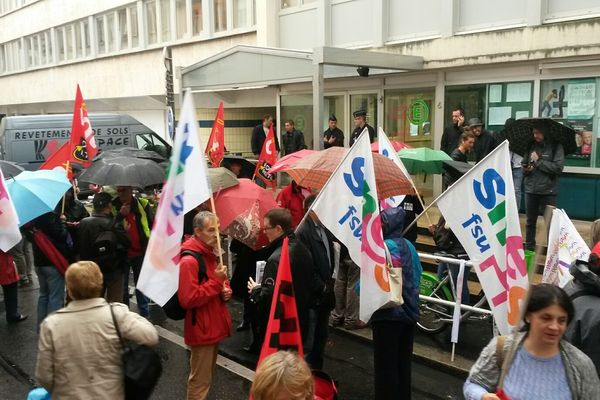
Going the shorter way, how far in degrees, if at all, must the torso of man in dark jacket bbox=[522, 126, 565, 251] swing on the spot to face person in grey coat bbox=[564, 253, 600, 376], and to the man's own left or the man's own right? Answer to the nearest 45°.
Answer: approximately 45° to the man's own left

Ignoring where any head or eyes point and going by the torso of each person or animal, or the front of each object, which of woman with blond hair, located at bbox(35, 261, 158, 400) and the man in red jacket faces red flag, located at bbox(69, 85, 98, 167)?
the woman with blond hair

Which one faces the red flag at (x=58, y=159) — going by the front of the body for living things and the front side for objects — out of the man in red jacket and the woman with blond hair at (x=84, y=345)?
the woman with blond hair

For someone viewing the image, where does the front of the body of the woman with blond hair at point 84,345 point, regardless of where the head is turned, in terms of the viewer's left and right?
facing away from the viewer

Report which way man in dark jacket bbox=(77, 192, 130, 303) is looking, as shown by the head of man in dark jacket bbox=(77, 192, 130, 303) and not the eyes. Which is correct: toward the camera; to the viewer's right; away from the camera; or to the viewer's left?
away from the camera

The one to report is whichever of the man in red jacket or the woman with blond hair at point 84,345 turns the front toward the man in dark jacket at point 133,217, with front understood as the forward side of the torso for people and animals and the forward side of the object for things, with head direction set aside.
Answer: the woman with blond hair

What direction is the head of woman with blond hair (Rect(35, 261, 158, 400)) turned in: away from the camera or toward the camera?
away from the camera

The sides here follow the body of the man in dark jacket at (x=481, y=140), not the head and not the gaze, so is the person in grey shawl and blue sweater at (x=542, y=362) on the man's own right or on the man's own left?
on the man's own left

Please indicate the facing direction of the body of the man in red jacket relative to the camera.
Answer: to the viewer's right
